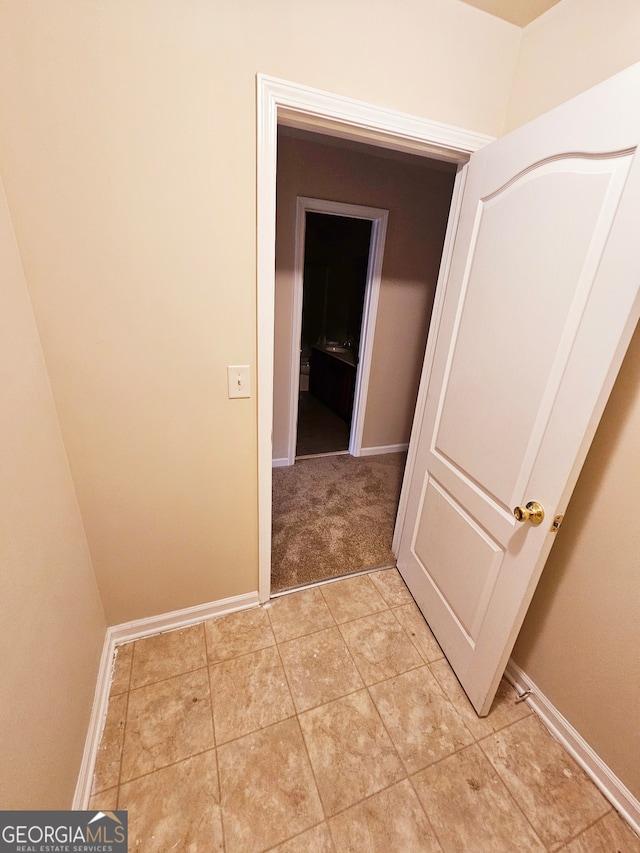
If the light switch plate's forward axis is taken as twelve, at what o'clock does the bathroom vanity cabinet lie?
The bathroom vanity cabinet is roughly at 7 o'clock from the light switch plate.

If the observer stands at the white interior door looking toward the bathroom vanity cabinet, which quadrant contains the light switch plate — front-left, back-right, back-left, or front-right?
front-left

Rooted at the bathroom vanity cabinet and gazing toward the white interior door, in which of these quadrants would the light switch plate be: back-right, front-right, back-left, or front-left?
front-right

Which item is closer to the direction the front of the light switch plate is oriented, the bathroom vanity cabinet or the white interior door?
the white interior door

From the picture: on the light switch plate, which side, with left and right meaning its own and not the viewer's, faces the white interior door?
left

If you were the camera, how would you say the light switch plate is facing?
facing the viewer
